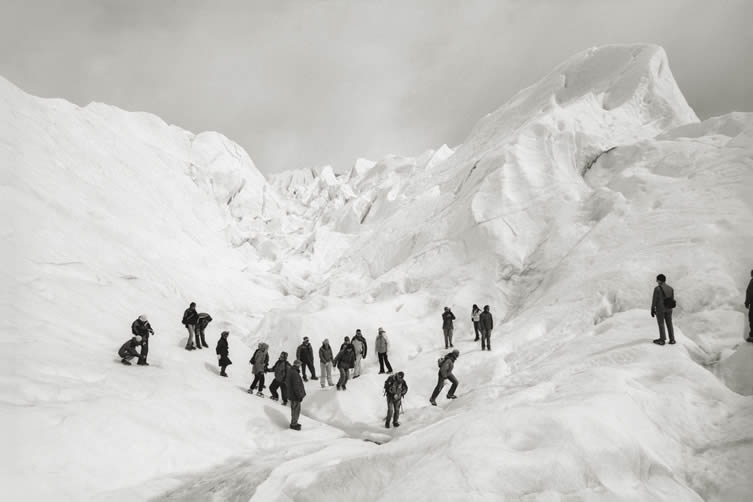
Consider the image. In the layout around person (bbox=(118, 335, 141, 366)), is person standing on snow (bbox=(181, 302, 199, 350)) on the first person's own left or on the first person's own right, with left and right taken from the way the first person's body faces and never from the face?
on the first person's own left

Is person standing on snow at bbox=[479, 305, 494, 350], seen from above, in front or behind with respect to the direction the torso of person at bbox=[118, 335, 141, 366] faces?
in front

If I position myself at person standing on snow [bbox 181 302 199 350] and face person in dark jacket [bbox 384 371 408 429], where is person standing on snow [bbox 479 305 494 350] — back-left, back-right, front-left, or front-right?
front-left

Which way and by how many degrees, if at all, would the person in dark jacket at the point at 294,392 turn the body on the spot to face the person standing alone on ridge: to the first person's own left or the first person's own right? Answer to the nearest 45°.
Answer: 0° — they already face them

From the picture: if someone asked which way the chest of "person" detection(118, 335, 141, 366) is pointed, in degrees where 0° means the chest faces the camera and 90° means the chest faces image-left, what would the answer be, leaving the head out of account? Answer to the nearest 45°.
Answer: approximately 270°

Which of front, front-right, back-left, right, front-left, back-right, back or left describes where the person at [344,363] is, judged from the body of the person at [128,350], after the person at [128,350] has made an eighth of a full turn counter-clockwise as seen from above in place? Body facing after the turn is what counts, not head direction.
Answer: front-right

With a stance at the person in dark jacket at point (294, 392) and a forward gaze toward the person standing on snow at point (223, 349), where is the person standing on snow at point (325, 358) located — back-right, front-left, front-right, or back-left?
front-right
